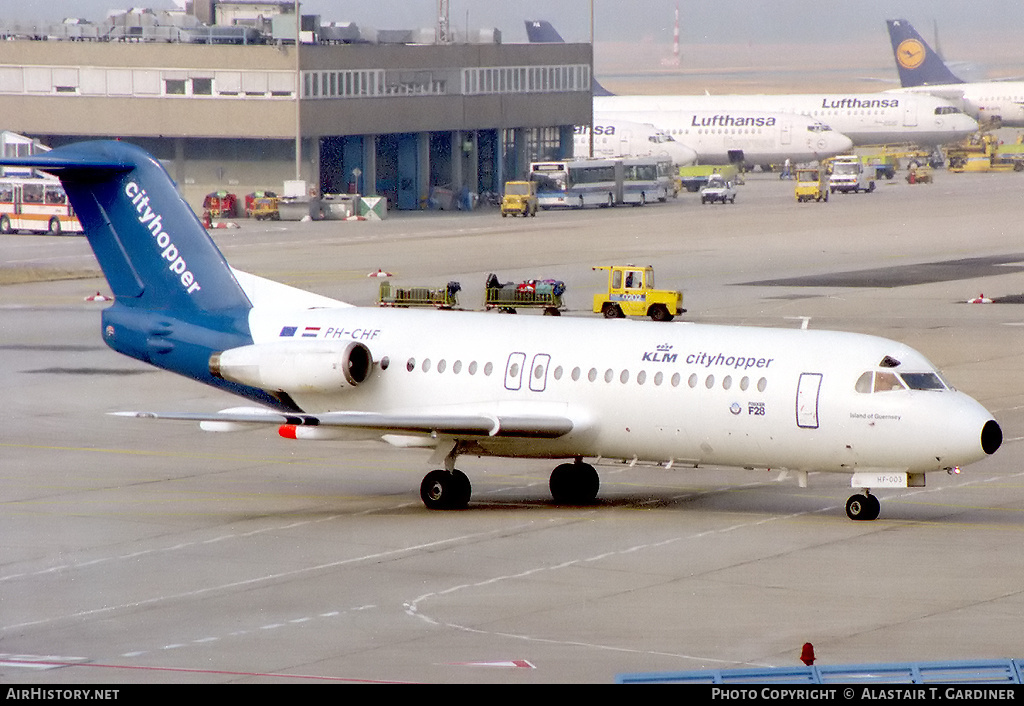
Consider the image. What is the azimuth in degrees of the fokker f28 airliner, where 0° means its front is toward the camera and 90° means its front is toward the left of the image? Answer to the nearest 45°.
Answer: approximately 315°
